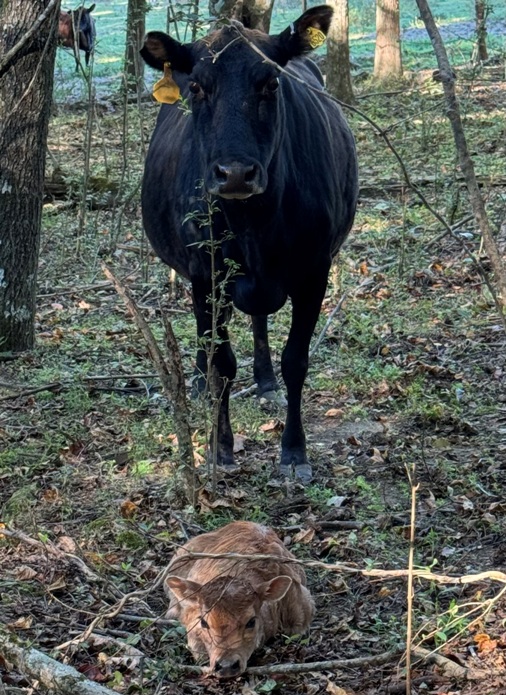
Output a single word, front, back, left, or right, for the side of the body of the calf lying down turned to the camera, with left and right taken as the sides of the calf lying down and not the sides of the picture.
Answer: front

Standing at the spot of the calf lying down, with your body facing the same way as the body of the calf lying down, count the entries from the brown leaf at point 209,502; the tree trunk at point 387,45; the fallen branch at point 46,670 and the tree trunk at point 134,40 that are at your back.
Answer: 3

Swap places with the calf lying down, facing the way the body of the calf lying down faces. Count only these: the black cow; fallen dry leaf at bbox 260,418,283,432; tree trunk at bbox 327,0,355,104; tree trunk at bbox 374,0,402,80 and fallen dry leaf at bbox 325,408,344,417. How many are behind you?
5

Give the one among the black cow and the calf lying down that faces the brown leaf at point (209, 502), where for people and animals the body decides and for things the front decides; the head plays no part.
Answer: the black cow

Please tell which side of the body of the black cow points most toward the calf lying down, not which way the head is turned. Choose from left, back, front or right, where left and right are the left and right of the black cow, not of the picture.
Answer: front

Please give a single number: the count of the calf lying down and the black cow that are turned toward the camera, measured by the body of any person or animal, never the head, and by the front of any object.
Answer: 2

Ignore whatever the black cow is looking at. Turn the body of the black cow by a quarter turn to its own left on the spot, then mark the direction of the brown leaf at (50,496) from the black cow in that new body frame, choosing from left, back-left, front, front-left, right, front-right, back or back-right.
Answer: back-right

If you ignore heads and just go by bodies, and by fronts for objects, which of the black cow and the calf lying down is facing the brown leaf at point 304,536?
the black cow

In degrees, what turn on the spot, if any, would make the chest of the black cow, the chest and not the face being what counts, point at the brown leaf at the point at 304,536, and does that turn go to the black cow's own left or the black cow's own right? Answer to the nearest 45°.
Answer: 0° — it already faces it

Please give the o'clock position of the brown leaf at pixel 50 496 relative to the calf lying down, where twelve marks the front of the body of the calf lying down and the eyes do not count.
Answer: The brown leaf is roughly at 5 o'clock from the calf lying down.

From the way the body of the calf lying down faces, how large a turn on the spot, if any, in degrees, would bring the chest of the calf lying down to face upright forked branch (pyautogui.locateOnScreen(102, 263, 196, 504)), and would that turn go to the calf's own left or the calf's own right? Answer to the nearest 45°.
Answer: approximately 180°

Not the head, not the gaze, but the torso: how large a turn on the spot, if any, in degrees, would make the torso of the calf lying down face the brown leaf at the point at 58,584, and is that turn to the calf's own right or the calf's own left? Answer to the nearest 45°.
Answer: approximately 135° to the calf's own right

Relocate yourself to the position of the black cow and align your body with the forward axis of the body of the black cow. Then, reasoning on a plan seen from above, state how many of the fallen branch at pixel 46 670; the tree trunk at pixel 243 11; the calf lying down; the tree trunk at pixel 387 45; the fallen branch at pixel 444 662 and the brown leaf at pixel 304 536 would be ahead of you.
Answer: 4
